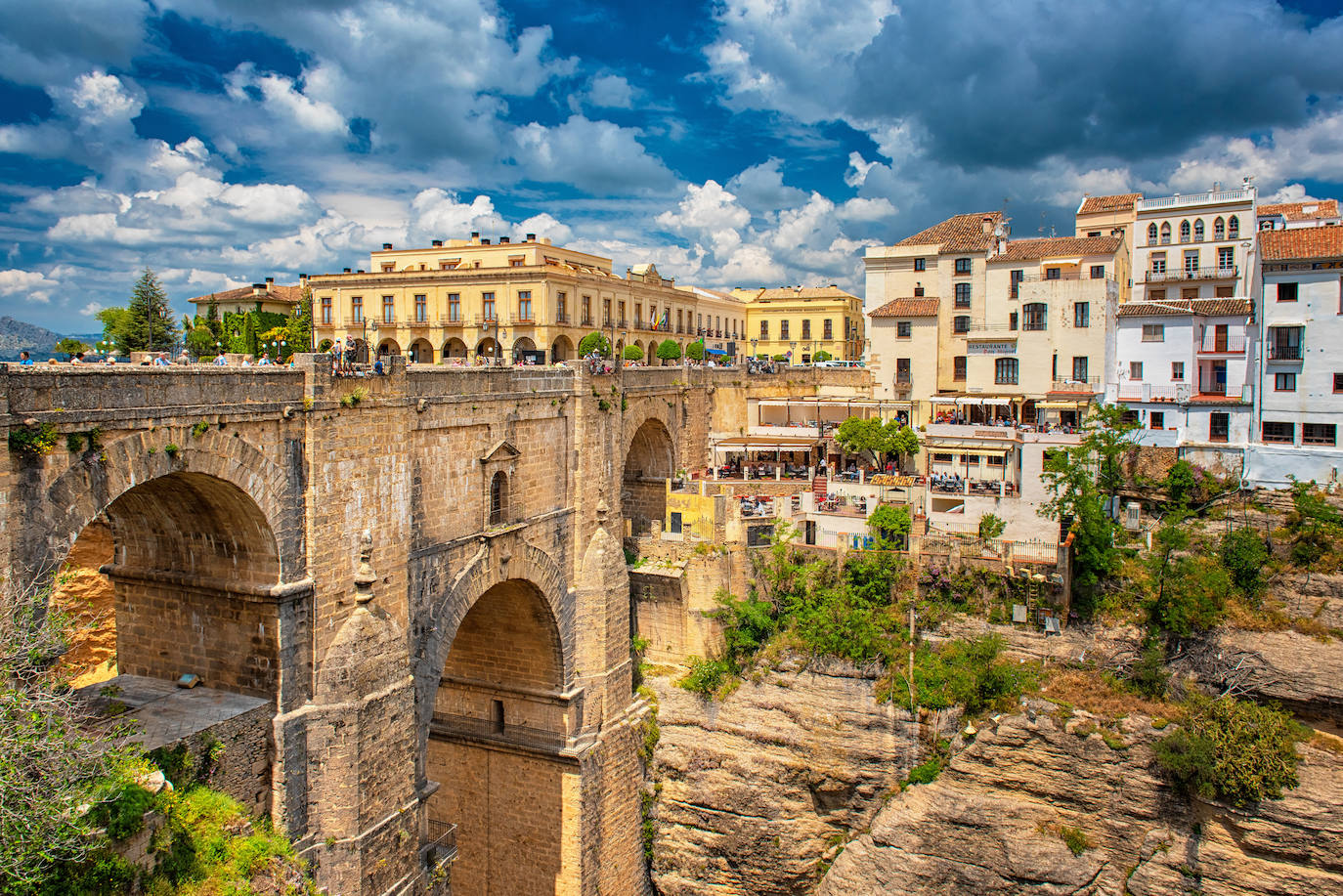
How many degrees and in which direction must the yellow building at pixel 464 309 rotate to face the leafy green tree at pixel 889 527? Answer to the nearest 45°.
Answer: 0° — it already faces it

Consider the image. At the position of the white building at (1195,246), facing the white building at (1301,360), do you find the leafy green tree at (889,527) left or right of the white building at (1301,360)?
right

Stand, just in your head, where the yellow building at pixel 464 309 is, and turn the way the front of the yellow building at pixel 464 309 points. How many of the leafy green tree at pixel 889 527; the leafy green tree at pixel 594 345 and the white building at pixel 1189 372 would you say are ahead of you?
3

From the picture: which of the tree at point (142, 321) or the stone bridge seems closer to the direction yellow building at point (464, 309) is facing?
the stone bridge

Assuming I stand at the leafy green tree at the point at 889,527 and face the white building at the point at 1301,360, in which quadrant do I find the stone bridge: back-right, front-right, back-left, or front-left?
back-right

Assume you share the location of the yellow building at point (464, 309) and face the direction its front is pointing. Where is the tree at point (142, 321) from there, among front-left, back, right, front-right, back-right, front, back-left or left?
back-right

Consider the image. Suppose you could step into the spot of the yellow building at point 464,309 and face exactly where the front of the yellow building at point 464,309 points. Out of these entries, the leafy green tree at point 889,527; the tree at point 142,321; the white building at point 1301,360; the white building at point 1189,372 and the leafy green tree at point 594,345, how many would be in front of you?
4

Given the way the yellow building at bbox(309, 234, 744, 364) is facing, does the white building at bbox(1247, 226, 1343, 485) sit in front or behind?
in front

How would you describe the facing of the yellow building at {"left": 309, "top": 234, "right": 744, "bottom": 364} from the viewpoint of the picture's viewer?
facing the viewer and to the right of the viewer

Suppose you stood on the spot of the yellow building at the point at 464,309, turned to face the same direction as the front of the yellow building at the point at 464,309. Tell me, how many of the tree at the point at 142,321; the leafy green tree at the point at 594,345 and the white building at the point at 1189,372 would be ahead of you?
2

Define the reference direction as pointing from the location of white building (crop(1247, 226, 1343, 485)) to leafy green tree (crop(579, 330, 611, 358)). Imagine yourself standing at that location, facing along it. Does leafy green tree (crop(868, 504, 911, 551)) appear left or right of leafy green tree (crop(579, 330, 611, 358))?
left

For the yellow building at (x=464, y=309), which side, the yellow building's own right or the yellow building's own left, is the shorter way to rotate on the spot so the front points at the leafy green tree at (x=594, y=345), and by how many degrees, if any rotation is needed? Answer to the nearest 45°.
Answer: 0° — it already faces it
